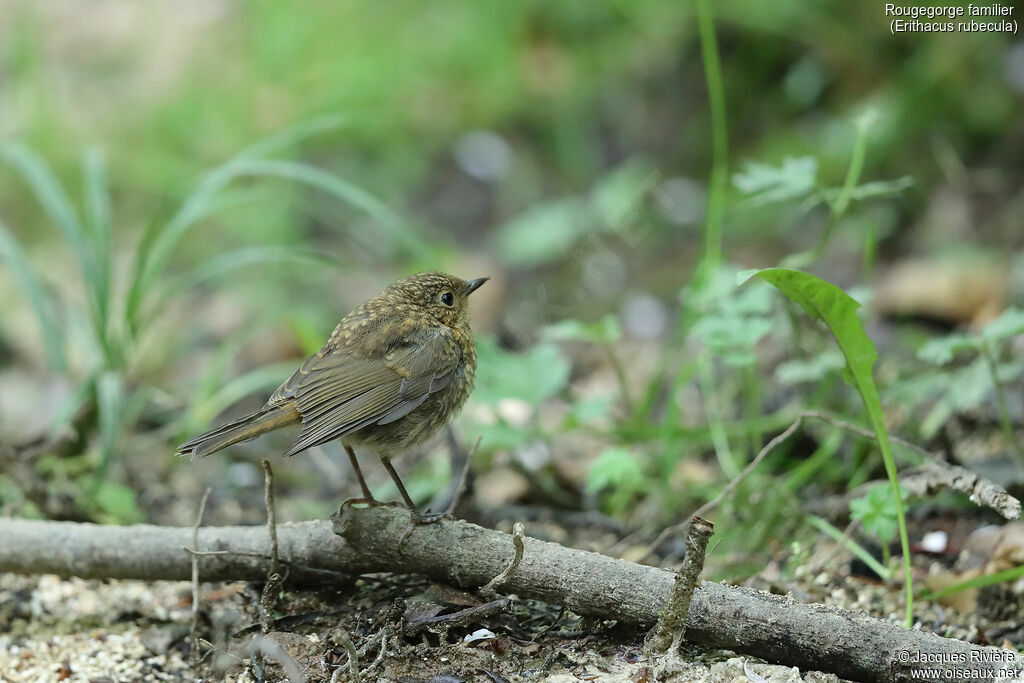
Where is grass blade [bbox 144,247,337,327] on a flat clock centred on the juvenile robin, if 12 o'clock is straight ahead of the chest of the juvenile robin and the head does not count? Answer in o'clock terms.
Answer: The grass blade is roughly at 8 o'clock from the juvenile robin.

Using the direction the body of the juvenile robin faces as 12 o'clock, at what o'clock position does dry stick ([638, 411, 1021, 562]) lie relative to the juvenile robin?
The dry stick is roughly at 1 o'clock from the juvenile robin.

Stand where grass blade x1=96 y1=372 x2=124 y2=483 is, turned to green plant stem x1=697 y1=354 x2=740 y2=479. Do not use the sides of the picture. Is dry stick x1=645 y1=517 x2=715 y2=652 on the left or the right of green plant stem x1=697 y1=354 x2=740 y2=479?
right

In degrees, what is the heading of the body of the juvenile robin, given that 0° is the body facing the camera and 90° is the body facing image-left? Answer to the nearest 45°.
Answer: approximately 270°

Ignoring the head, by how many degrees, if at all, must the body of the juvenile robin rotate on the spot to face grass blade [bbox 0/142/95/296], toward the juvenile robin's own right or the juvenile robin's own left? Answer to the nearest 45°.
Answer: approximately 135° to the juvenile robin's own left

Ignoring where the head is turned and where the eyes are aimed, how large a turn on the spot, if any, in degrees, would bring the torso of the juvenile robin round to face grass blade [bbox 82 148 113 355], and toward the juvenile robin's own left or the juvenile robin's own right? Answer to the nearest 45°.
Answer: approximately 135° to the juvenile robin's own left

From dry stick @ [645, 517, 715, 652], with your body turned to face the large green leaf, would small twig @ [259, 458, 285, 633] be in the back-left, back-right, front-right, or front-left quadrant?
back-left
